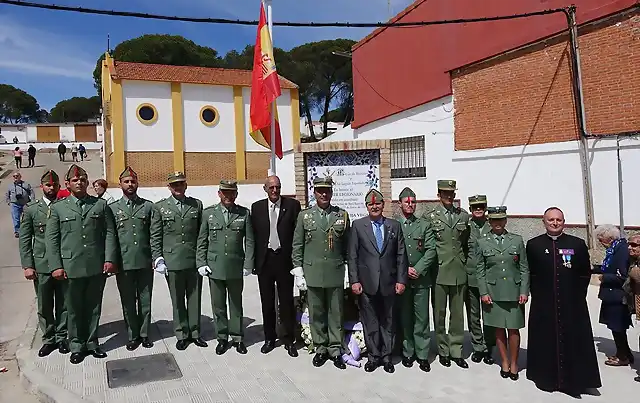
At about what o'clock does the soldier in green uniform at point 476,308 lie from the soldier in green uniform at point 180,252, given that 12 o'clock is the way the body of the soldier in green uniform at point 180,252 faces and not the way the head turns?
the soldier in green uniform at point 476,308 is roughly at 10 o'clock from the soldier in green uniform at point 180,252.

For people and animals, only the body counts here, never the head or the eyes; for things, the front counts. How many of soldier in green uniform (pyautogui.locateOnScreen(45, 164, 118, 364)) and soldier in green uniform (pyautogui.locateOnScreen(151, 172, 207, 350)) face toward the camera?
2

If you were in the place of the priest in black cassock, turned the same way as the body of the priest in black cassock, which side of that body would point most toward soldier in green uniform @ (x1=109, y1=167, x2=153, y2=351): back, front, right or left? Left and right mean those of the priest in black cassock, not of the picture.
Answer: right

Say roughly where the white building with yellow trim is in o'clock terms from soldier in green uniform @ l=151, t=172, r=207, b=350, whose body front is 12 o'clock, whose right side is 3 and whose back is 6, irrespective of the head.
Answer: The white building with yellow trim is roughly at 6 o'clock from the soldier in green uniform.

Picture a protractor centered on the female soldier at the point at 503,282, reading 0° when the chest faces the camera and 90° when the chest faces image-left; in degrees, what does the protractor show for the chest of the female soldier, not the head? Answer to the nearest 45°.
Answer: approximately 0°

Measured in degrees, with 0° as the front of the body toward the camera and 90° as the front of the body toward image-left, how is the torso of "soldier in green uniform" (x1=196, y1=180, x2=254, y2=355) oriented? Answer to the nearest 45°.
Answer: approximately 0°

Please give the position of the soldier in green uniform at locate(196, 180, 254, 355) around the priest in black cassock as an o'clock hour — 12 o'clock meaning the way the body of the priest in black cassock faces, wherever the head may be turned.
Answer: The soldier in green uniform is roughly at 3 o'clock from the priest in black cassock.

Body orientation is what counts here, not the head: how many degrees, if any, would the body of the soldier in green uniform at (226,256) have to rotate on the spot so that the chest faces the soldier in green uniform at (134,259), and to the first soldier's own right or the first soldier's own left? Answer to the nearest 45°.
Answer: approximately 90° to the first soldier's own right

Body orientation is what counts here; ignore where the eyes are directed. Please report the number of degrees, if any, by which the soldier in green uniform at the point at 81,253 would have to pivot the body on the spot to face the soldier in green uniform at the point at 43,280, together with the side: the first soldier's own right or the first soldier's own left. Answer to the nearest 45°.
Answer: approximately 135° to the first soldier's own right

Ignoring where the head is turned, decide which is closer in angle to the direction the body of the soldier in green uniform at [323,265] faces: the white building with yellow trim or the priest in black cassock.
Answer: the priest in black cassock
